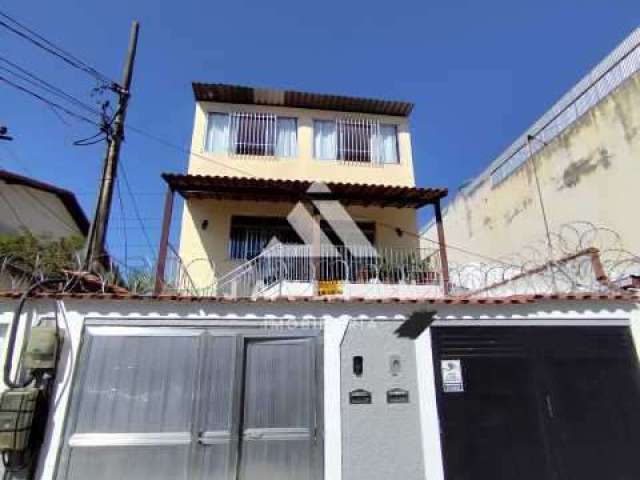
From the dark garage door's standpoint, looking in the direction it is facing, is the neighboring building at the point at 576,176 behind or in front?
behind

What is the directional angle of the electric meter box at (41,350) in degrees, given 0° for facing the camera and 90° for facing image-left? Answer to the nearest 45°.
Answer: approximately 0°

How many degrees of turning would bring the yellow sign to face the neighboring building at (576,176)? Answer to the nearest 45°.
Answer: approximately 90° to its left

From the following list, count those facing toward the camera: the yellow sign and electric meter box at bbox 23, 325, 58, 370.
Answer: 2

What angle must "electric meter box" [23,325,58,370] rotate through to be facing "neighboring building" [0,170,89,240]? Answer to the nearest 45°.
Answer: approximately 180°

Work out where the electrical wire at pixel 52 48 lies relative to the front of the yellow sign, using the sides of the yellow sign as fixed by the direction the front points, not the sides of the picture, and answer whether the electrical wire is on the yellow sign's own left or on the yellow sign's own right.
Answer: on the yellow sign's own right

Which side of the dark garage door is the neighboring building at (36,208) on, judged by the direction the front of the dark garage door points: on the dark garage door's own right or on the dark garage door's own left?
on the dark garage door's own right
